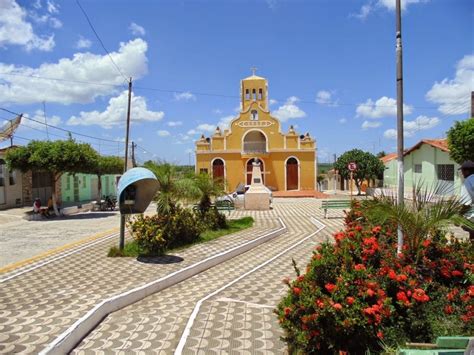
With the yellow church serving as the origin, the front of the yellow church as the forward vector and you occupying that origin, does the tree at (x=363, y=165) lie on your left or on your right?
on your left

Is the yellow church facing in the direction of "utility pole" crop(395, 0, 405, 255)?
yes

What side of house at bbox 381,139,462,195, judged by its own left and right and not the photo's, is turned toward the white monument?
front

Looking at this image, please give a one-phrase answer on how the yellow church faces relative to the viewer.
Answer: facing the viewer

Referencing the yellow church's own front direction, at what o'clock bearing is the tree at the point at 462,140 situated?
The tree is roughly at 11 o'clock from the yellow church.

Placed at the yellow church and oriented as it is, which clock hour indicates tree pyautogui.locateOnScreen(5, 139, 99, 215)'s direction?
The tree is roughly at 1 o'clock from the yellow church.

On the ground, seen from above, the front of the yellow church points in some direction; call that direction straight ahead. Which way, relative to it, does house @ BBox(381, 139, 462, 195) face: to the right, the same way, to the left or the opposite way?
to the right

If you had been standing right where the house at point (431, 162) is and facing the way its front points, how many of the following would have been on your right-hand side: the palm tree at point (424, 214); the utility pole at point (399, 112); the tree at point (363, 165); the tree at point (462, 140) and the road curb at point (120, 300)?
1

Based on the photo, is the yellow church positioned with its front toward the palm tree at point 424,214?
yes

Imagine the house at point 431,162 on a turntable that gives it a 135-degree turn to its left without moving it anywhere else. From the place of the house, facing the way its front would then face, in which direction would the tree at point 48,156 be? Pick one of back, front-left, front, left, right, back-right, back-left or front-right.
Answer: back-right

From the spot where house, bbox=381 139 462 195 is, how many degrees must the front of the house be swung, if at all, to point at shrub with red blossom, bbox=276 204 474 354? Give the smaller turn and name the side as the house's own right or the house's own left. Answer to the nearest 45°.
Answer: approximately 45° to the house's own left
